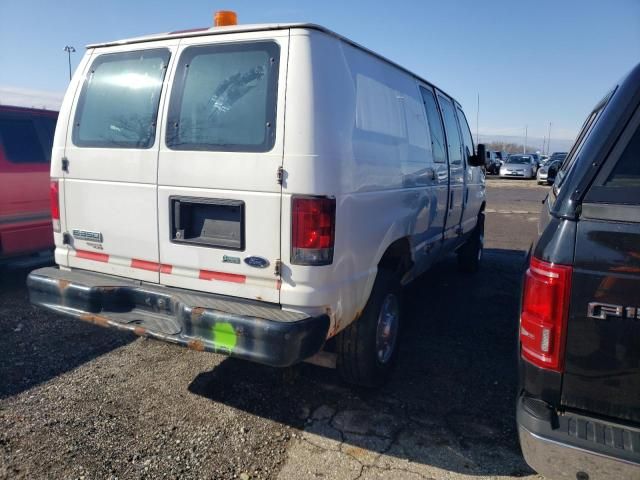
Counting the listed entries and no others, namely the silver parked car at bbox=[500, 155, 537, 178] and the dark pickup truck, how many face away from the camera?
1

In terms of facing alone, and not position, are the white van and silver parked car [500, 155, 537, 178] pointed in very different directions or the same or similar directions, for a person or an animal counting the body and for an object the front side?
very different directions

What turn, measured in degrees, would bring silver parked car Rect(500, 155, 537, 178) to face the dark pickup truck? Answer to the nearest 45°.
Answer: approximately 45° to its left

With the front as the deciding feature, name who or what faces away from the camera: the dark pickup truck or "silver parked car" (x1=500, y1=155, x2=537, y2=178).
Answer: the dark pickup truck

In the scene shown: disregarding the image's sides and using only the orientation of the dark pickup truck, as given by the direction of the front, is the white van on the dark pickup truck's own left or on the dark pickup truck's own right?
on the dark pickup truck's own left

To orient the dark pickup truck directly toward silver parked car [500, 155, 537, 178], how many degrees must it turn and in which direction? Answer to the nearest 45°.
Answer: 0° — it already faces it

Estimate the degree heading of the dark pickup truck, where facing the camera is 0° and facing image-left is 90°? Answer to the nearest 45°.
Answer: approximately 180°

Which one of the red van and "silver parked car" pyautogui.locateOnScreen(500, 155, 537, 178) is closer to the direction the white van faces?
the silver parked car

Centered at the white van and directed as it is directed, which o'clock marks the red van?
The red van is roughly at 9 o'clock from the white van.

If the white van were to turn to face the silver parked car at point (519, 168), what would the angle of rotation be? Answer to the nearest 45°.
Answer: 0° — it already faces it

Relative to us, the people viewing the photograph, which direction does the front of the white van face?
facing away from the viewer and to the right of the viewer
